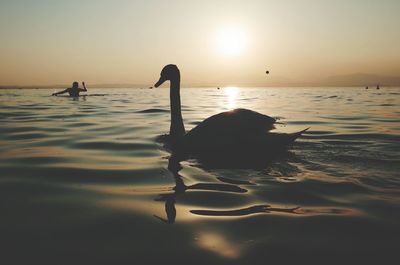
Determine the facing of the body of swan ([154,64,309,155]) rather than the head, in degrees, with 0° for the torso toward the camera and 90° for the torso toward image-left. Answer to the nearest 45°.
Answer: approximately 90°
